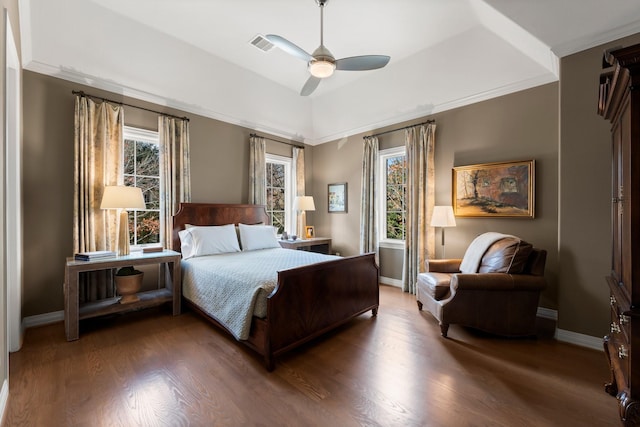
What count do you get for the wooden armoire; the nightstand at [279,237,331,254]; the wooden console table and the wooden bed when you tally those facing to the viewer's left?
1

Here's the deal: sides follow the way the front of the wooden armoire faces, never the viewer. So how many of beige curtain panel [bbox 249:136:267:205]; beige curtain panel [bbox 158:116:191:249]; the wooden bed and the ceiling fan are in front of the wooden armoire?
4

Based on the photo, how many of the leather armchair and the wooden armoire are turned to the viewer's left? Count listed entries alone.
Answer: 2

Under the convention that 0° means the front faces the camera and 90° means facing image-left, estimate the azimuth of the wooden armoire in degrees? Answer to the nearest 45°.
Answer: approximately 90°

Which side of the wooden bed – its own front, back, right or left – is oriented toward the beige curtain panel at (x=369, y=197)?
left

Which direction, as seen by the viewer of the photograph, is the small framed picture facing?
facing the viewer and to the left of the viewer

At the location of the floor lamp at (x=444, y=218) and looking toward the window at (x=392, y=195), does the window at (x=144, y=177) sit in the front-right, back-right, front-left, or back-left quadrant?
front-left

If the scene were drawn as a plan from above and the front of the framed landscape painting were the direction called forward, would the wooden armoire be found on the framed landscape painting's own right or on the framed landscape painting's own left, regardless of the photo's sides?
on the framed landscape painting's own left

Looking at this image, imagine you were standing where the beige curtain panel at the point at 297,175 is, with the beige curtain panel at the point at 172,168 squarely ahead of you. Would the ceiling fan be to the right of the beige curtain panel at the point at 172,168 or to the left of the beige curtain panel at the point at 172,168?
left

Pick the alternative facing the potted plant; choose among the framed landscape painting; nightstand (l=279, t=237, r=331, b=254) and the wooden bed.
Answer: the framed landscape painting

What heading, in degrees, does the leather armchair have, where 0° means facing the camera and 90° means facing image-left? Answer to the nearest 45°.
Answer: approximately 90°

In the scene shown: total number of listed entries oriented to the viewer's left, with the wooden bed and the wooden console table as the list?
0

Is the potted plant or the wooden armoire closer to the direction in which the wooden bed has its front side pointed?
the wooden armoire

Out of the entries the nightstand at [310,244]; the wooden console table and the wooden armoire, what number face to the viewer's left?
1

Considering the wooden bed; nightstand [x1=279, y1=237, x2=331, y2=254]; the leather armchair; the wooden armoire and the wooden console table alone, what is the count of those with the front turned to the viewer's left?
2
